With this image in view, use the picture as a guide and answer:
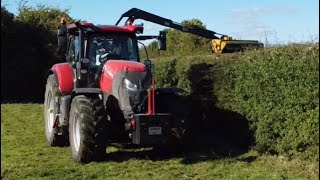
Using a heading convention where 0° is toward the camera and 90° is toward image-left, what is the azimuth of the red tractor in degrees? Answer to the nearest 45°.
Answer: approximately 315°
